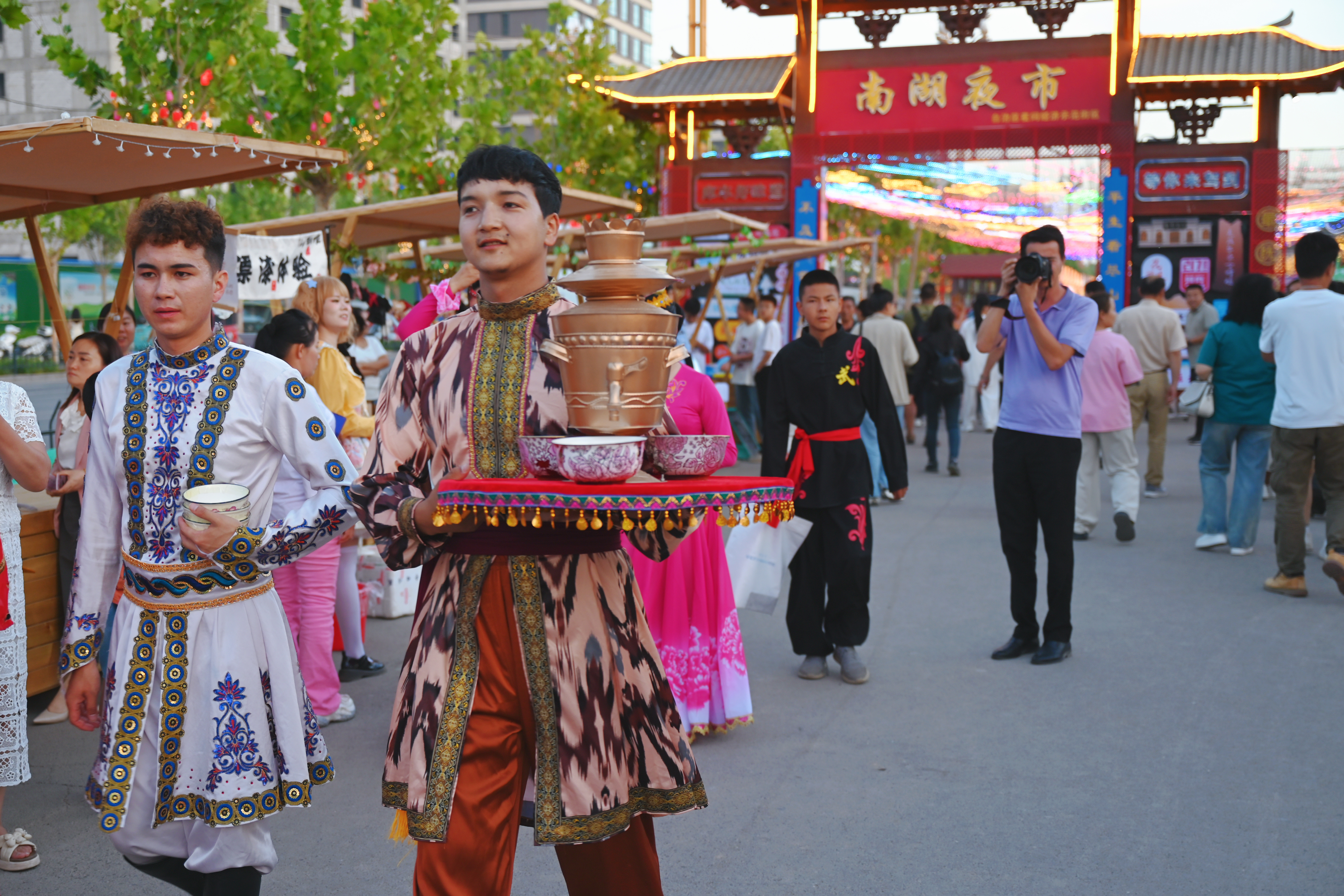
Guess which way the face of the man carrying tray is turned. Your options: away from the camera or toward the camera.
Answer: toward the camera

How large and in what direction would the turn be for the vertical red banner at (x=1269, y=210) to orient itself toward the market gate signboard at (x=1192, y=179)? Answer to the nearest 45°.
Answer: approximately 90° to its right

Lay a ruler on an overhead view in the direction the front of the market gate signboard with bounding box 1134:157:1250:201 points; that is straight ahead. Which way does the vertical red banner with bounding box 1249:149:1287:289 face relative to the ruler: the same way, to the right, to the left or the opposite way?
the same way

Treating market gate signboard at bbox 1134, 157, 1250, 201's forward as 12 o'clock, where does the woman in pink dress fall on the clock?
The woman in pink dress is roughly at 12 o'clock from the market gate signboard.

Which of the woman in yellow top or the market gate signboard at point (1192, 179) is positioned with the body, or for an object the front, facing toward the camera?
the market gate signboard

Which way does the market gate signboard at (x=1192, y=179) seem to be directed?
toward the camera

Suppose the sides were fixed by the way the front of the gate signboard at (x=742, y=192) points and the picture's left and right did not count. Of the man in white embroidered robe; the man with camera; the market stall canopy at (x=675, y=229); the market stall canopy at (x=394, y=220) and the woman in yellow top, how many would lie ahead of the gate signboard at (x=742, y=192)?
5
